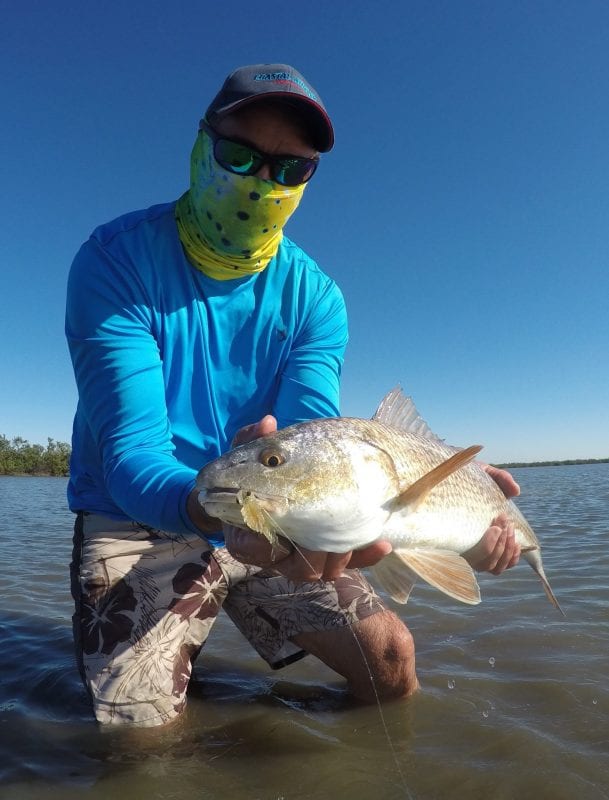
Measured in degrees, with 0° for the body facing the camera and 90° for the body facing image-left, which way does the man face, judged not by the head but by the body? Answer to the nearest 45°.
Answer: approximately 315°
